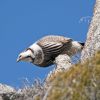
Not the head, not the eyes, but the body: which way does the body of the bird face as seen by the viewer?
to the viewer's left
